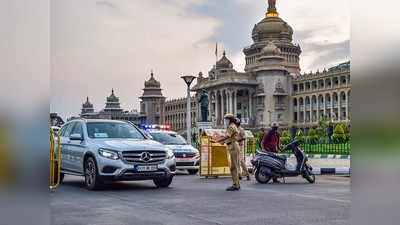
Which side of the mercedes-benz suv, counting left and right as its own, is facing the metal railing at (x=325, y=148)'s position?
left

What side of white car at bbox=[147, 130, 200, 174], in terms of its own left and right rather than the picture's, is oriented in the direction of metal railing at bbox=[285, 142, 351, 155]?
left

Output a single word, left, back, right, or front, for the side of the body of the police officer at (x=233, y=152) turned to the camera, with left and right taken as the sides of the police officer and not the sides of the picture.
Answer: left

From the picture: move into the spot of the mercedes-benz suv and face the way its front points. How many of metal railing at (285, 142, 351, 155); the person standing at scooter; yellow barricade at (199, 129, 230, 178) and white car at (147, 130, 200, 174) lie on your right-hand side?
0

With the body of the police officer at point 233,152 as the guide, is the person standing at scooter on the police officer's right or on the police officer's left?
on the police officer's right

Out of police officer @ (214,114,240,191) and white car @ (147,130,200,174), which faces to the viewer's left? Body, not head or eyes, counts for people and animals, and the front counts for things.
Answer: the police officer

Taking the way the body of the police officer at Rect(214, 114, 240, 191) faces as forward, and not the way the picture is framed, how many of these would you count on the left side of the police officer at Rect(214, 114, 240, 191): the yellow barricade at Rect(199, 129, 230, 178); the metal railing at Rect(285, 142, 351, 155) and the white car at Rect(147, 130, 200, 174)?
0

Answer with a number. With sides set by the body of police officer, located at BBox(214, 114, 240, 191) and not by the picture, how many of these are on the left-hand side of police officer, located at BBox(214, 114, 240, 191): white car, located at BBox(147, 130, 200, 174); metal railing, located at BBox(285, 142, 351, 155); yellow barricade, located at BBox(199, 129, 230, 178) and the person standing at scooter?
0

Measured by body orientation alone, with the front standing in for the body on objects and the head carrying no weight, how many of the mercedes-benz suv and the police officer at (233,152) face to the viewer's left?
1

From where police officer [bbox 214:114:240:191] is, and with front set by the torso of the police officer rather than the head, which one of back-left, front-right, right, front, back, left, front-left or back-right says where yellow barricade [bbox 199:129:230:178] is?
right

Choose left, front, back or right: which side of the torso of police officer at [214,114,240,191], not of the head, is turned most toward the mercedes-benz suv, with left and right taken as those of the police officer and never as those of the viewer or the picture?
front

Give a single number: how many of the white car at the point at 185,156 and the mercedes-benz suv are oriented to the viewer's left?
0
